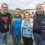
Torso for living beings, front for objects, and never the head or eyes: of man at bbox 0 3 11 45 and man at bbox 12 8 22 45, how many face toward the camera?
2

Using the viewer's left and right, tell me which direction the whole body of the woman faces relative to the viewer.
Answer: facing the viewer

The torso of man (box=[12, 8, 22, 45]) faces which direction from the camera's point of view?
toward the camera

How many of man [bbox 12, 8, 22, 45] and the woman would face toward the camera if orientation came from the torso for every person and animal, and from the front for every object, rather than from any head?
2

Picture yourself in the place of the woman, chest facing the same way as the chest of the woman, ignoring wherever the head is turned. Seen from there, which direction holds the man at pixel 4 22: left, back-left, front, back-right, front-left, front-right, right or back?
right

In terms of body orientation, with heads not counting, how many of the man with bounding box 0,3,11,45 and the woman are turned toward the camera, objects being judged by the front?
2

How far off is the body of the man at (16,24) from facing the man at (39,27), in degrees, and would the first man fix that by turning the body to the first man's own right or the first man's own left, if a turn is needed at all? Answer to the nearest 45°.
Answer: approximately 45° to the first man's own left
